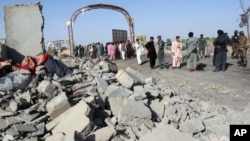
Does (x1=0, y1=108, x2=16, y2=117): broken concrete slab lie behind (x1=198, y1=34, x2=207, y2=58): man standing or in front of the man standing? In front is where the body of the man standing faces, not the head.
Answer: in front
